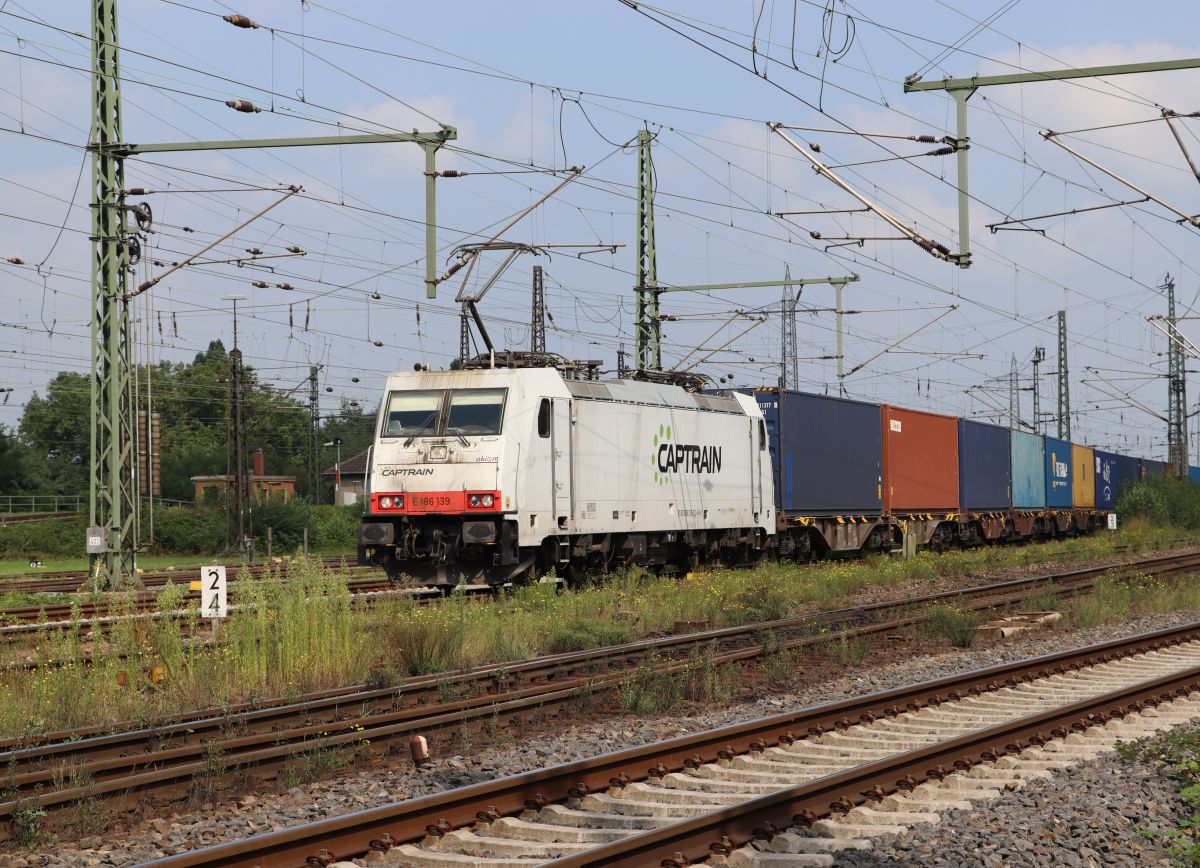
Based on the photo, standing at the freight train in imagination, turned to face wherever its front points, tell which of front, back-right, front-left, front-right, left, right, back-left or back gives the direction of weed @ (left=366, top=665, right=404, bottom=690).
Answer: front-left

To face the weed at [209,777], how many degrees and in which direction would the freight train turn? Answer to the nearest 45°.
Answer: approximately 45° to its left

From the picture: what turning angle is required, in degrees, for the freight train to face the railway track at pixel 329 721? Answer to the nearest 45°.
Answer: approximately 45° to its left

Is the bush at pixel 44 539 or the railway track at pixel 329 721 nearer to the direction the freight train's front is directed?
the railway track

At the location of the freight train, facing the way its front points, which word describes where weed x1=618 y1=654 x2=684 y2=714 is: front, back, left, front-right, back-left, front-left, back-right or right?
front-left

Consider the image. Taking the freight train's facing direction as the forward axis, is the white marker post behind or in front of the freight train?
in front

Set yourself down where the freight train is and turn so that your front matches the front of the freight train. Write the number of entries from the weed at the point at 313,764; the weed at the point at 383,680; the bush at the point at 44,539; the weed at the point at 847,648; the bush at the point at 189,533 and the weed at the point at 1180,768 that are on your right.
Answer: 2

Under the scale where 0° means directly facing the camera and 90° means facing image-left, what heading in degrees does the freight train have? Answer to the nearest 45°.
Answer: approximately 45°

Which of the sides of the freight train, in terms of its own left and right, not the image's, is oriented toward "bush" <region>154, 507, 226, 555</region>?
right

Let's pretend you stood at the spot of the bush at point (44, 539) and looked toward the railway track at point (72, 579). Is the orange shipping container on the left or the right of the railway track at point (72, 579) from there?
left

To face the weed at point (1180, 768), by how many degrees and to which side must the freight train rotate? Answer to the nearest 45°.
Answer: approximately 45° to its left
